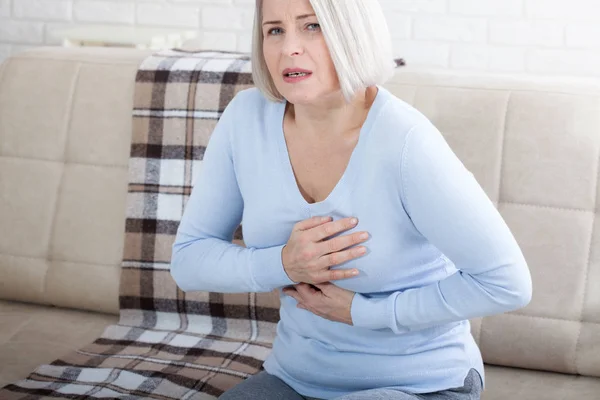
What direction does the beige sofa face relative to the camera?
toward the camera
